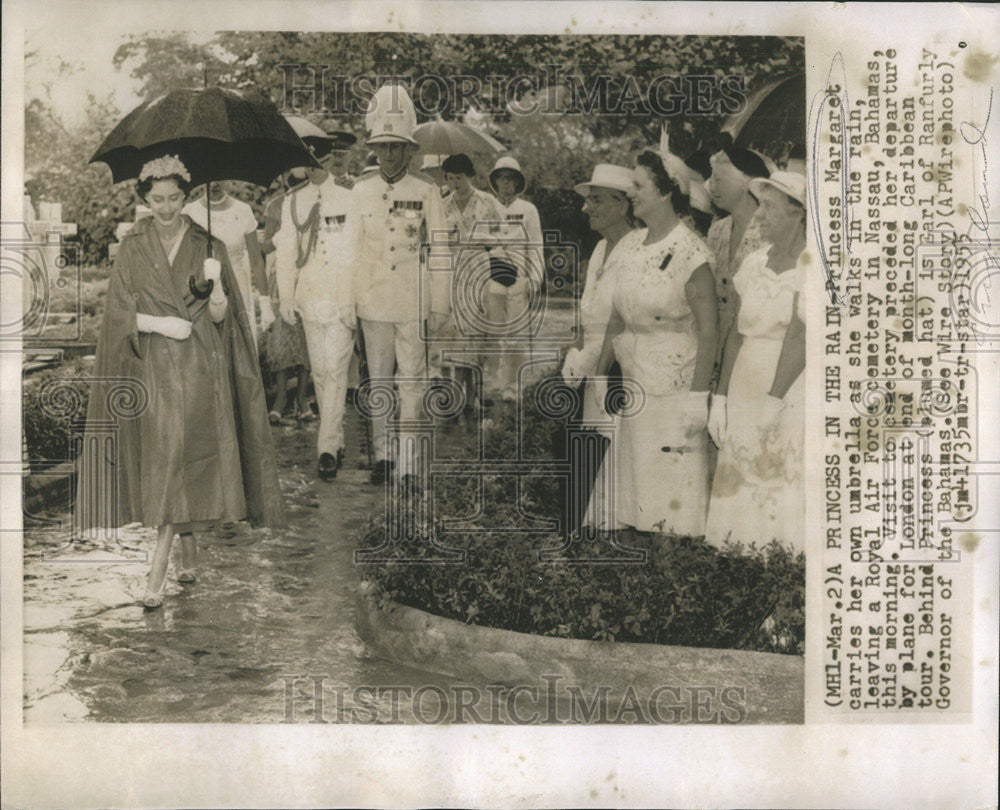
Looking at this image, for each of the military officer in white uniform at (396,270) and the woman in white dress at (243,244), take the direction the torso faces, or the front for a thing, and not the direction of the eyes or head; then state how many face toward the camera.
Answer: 2

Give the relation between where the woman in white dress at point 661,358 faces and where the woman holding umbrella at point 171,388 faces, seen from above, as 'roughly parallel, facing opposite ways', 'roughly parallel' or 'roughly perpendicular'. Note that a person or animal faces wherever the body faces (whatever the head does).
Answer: roughly perpendicular

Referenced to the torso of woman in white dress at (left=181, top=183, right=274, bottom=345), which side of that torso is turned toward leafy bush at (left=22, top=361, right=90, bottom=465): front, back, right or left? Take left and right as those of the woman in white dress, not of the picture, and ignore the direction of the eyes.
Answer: right

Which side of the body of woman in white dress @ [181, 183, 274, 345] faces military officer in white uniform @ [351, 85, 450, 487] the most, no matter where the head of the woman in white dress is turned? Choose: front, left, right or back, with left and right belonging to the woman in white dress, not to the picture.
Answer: left

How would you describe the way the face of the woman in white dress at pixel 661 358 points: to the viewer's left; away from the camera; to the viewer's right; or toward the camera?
to the viewer's left

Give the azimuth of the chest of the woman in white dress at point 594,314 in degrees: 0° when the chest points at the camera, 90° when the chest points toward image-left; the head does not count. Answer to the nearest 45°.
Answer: approximately 45°

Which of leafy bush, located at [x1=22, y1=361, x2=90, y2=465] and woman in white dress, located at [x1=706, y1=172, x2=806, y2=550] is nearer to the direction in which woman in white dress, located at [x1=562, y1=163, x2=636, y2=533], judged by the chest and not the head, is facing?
the leafy bush

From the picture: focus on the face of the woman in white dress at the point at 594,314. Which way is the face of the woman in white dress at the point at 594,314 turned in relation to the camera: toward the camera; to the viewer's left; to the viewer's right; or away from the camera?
to the viewer's left
